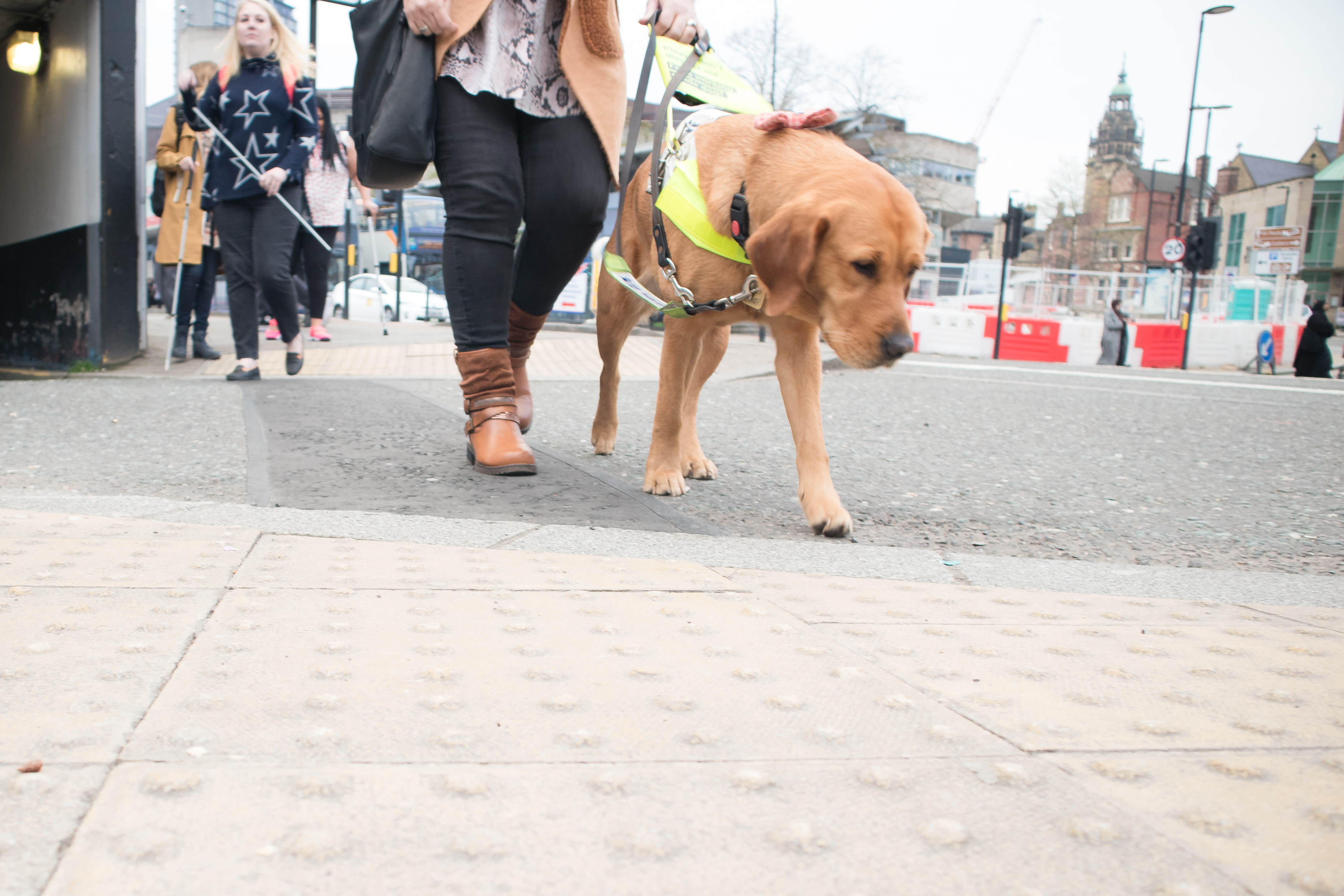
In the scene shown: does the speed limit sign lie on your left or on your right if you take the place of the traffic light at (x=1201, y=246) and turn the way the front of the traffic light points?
on your right

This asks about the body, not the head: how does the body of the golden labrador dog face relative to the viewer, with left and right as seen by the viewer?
facing the viewer and to the right of the viewer

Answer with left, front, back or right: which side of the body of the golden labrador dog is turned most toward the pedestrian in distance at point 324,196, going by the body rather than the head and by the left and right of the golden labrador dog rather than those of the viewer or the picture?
back

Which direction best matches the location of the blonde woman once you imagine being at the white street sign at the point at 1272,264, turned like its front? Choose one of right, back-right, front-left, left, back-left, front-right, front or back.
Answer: front

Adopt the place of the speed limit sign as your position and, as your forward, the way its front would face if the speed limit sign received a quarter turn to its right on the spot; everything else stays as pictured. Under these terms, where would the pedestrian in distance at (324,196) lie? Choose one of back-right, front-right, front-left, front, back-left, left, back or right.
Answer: left

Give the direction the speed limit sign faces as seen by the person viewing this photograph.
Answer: facing the viewer

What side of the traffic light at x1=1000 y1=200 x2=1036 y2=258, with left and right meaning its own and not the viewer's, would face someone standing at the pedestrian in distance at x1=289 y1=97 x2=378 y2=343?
right

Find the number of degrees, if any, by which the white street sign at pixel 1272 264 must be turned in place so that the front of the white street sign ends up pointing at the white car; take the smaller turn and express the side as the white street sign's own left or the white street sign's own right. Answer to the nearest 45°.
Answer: approximately 45° to the white street sign's own right

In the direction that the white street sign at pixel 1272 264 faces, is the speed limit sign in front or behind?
in front

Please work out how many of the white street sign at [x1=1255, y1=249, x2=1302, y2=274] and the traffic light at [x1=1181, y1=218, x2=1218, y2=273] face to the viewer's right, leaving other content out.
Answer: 0
